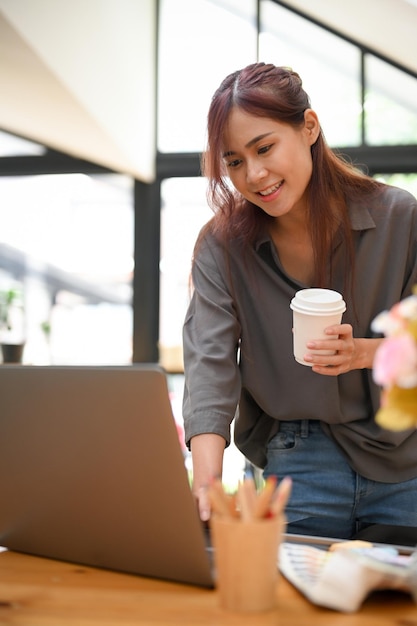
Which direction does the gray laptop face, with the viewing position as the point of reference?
facing away from the viewer and to the right of the viewer

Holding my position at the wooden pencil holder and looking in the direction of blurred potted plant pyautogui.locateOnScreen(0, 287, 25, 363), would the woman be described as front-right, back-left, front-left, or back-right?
front-right

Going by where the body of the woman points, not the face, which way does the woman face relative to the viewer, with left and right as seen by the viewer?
facing the viewer and to the left of the viewer

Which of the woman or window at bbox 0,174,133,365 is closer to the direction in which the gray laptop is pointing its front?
the woman

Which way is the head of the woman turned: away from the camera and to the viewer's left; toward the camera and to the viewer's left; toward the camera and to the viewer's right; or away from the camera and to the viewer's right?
toward the camera and to the viewer's left

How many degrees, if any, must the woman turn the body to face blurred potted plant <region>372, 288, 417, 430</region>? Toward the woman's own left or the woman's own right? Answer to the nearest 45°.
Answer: approximately 45° to the woman's own left

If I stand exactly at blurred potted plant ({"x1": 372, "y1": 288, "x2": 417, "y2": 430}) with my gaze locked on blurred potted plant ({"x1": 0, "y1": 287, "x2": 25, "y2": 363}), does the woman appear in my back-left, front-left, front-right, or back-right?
front-right

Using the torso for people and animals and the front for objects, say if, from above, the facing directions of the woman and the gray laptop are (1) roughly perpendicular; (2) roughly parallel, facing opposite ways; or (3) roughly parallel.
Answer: roughly parallel, facing opposite ways
